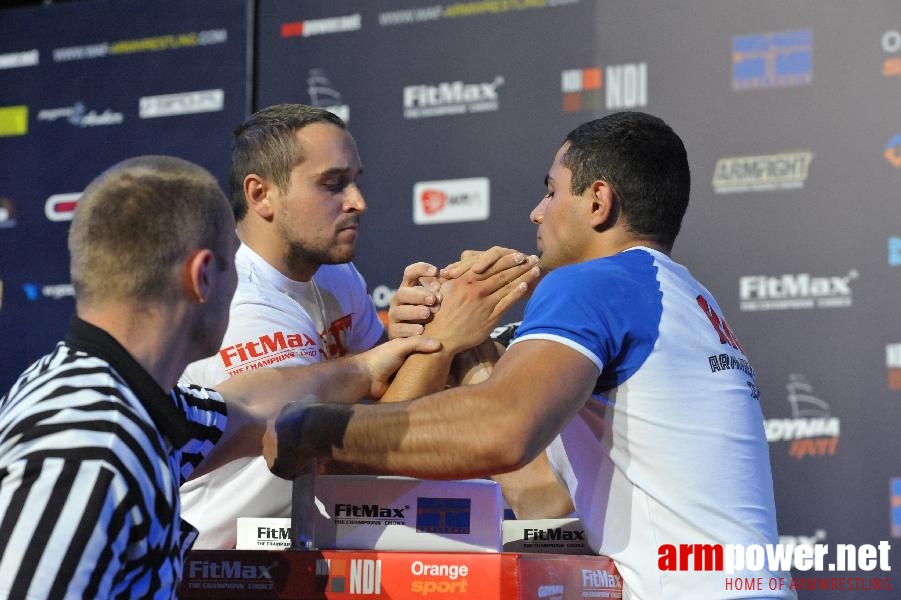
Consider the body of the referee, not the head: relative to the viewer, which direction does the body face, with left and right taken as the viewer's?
facing away from the viewer and to the right of the viewer

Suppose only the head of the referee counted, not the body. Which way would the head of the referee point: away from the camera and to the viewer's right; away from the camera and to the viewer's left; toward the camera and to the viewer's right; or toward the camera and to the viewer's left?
away from the camera and to the viewer's right
